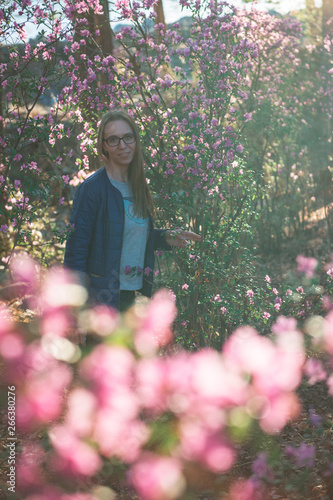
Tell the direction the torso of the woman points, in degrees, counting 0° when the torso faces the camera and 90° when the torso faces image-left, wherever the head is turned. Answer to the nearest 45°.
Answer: approximately 315°

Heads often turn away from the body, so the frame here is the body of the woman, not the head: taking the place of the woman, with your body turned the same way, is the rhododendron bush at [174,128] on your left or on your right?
on your left
